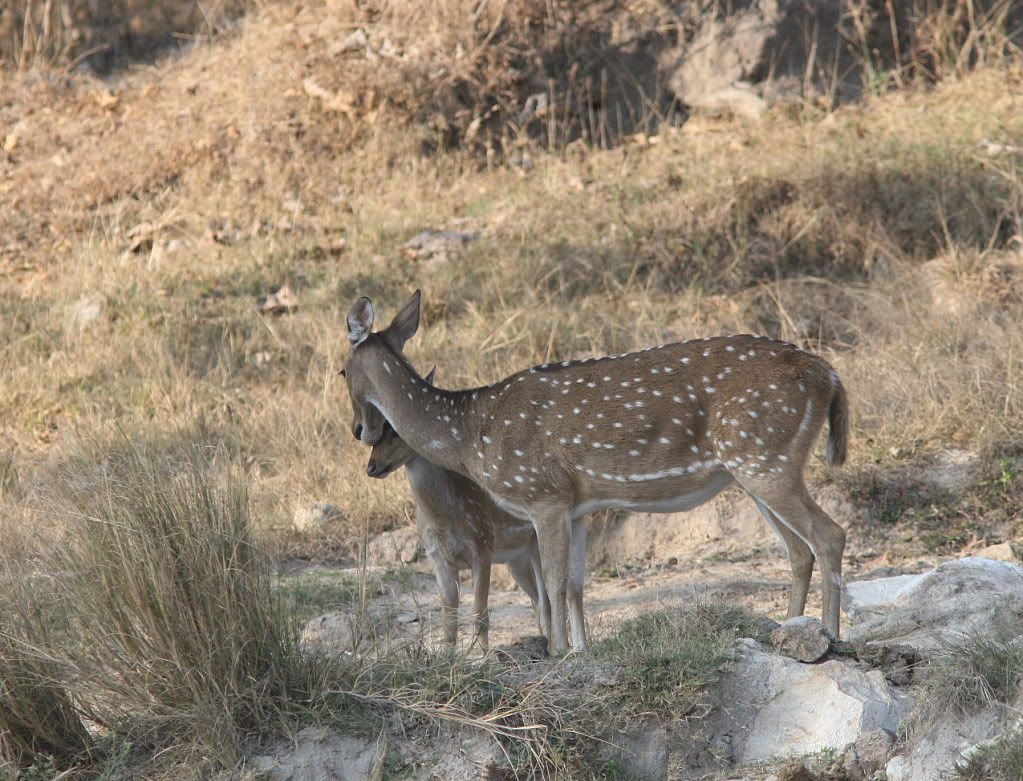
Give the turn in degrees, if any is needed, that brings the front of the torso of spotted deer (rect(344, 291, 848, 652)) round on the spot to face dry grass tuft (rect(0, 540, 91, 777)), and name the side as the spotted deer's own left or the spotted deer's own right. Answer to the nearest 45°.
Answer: approximately 45° to the spotted deer's own left

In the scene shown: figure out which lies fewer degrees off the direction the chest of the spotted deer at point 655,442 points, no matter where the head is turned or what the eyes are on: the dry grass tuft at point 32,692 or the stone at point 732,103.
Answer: the dry grass tuft

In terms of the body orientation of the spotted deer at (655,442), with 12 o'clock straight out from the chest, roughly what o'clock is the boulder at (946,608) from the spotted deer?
The boulder is roughly at 7 o'clock from the spotted deer.

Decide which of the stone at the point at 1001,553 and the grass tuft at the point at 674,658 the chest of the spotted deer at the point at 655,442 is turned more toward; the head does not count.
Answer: the grass tuft

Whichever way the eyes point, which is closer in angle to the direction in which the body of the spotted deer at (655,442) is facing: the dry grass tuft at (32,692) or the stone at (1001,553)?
the dry grass tuft

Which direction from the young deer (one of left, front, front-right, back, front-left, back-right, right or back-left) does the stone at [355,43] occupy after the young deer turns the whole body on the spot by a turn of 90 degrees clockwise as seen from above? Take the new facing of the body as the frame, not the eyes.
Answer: front-right

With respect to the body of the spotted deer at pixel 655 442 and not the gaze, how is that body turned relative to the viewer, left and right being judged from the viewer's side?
facing to the left of the viewer

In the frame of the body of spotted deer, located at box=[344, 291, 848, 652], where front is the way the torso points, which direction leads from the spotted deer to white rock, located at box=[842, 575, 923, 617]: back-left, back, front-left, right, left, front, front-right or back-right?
back

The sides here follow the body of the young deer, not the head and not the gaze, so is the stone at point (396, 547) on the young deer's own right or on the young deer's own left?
on the young deer's own right

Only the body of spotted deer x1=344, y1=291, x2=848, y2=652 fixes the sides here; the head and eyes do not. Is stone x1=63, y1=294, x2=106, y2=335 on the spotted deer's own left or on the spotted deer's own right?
on the spotted deer's own right

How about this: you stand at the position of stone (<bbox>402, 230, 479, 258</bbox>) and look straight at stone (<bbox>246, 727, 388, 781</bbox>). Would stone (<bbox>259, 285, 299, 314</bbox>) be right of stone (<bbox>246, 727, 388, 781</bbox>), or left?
right

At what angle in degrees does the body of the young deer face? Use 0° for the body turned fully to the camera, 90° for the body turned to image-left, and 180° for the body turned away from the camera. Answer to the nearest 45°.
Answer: approximately 45°

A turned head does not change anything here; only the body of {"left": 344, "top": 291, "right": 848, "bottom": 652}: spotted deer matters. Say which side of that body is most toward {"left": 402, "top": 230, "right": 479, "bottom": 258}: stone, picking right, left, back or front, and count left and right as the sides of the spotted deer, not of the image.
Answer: right

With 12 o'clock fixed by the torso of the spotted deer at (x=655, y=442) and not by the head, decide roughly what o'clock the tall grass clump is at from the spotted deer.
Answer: The tall grass clump is roughly at 11 o'clock from the spotted deer.
